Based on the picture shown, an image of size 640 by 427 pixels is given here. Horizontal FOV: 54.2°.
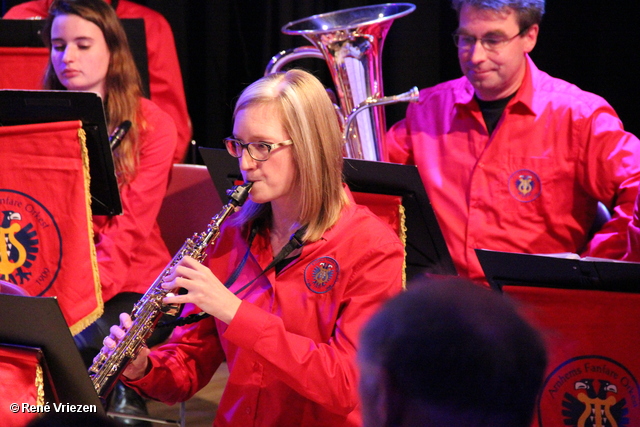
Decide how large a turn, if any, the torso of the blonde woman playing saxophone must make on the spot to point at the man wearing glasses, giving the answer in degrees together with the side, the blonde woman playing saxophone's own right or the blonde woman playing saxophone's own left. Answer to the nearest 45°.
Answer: approximately 180°

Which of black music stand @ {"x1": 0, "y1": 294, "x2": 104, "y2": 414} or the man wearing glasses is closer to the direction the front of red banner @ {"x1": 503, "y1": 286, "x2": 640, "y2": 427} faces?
the black music stand

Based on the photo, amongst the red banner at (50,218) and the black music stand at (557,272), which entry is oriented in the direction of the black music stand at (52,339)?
the red banner

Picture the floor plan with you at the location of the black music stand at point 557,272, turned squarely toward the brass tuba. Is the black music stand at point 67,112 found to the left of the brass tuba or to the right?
left

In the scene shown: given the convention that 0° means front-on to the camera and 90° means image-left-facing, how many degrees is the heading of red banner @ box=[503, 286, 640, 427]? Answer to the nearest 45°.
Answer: approximately 0°

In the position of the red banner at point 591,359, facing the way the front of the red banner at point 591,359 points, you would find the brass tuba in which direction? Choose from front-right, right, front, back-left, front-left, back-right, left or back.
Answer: back-right

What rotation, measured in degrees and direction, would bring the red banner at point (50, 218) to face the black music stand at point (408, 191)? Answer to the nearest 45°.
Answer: approximately 45° to its left
